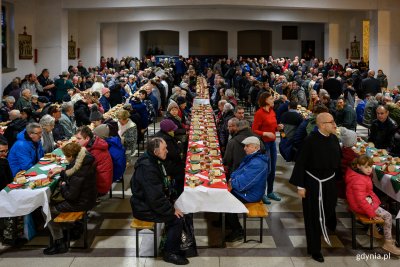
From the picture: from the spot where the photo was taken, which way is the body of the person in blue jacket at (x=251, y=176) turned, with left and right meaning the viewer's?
facing to the left of the viewer

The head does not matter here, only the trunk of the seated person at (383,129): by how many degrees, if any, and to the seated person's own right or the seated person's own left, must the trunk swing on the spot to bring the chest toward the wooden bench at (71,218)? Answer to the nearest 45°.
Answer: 0° — they already face it

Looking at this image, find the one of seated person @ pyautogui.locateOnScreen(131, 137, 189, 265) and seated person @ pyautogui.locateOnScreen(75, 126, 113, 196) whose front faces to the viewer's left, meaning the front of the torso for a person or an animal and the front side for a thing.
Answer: seated person @ pyautogui.locateOnScreen(75, 126, 113, 196)

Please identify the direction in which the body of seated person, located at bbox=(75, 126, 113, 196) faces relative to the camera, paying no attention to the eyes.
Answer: to the viewer's left

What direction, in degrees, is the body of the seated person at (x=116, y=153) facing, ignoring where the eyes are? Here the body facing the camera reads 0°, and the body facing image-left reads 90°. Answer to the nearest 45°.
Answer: approximately 90°

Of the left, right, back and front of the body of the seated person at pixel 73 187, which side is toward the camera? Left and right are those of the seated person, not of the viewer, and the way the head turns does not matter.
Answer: left

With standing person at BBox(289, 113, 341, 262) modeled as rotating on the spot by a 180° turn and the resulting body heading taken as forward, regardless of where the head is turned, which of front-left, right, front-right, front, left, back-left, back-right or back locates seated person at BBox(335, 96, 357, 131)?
front-right

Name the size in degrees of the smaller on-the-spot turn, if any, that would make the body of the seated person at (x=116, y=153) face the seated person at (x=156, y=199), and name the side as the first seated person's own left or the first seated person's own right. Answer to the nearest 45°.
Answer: approximately 90° to the first seated person's own left

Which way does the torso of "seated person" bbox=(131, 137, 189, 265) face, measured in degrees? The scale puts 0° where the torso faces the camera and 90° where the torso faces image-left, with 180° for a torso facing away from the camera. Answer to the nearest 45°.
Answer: approximately 270°

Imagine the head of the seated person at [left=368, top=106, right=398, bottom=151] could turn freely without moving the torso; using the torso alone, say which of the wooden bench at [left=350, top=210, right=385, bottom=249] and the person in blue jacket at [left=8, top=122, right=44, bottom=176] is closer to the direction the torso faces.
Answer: the person in blue jacket

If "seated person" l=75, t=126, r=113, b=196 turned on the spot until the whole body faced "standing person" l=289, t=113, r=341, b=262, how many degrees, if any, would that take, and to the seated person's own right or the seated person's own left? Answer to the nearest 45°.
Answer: approximately 135° to the seated person's own left
